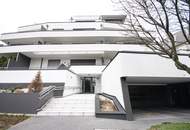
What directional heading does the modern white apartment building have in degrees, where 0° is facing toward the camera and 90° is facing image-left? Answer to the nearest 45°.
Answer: approximately 0°

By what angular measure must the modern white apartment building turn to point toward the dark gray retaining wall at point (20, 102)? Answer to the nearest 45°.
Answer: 0° — it already faces it

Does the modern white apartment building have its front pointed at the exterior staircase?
yes

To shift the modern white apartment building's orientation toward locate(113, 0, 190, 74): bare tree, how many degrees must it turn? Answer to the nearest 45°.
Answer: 0° — it already faces it
